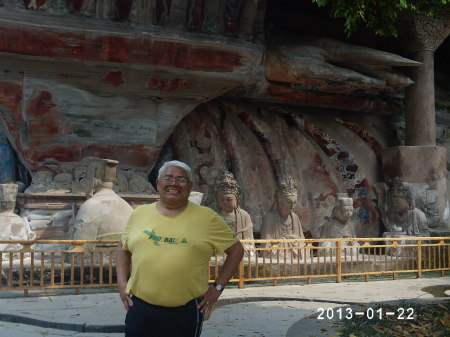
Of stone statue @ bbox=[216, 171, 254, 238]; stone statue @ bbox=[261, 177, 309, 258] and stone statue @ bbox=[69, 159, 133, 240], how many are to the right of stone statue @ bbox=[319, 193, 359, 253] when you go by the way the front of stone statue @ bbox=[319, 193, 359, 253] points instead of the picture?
3

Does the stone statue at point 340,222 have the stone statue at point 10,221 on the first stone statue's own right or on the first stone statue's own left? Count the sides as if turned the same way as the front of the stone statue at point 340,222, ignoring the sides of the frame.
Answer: on the first stone statue's own right

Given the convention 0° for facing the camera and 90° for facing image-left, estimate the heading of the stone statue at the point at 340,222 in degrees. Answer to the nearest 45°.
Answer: approximately 315°

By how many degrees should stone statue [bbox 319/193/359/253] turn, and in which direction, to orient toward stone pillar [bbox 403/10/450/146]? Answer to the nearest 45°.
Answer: approximately 90° to its left

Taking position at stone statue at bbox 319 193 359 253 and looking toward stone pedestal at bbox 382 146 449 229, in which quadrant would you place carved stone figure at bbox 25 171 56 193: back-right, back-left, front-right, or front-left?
back-left

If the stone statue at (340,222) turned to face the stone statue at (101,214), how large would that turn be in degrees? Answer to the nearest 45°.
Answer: approximately 90° to its right

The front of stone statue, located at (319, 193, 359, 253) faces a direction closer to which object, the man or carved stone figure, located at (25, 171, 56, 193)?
the man

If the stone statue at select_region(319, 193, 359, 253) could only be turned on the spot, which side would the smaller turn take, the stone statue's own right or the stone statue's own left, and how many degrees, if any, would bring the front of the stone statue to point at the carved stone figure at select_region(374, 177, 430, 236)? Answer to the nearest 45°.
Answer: approximately 90° to the stone statue's own left

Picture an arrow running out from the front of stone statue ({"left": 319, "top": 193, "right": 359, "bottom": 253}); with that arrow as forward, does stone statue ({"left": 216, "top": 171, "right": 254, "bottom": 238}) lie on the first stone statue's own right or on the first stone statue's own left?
on the first stone statue's own right

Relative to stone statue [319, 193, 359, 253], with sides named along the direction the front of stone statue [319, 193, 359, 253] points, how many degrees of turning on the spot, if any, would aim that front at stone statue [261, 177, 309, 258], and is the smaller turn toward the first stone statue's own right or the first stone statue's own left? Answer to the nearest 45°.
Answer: approximately 90° to the first stone statue's own right

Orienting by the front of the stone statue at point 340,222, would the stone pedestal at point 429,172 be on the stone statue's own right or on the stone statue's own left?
on the stone statue's own left
